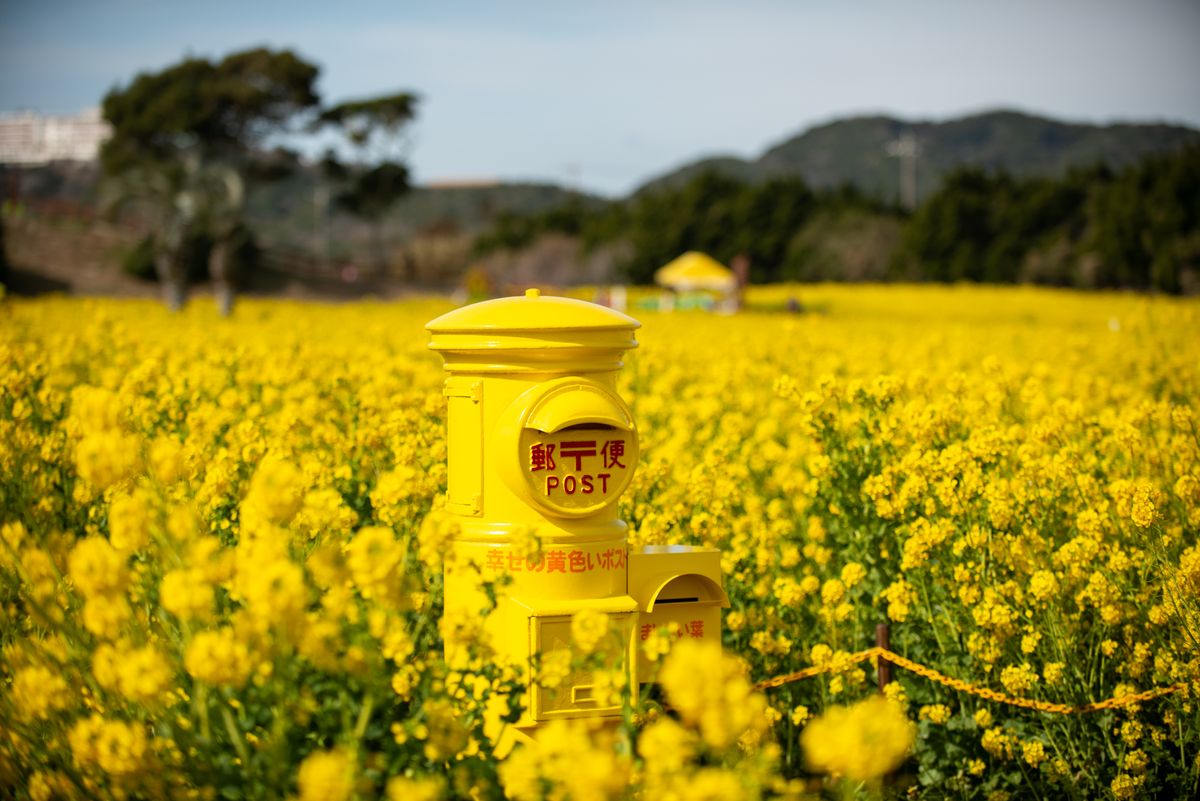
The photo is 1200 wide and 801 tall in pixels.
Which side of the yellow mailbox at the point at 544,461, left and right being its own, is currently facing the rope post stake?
left

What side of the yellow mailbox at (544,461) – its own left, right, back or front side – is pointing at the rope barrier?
left

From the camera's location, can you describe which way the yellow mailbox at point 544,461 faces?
facing the viewer and to the right of the viewer
